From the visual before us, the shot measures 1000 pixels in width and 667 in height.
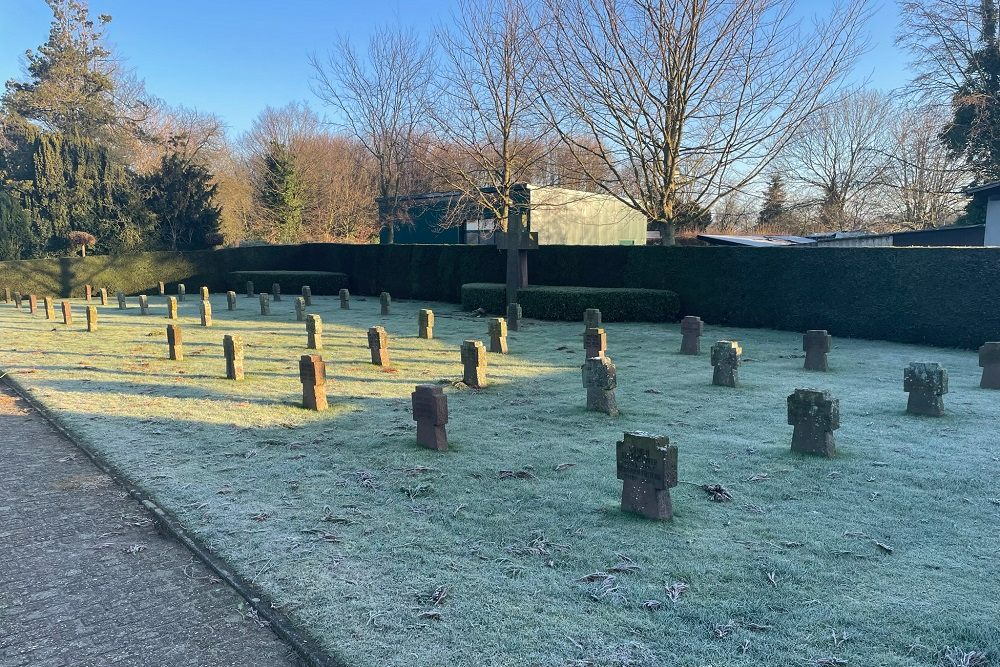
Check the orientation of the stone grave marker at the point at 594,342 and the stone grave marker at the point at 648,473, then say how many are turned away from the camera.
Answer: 0

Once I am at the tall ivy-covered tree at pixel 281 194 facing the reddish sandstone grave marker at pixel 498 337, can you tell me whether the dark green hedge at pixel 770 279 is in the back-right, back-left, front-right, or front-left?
front-left

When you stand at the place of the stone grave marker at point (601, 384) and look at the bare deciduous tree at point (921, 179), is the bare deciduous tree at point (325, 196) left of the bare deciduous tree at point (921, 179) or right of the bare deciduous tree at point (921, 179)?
left

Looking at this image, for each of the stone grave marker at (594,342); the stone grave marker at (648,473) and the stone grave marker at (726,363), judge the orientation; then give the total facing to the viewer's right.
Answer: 0

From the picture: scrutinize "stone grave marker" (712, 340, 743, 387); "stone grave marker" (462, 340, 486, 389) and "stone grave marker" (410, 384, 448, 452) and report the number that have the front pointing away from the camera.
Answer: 0

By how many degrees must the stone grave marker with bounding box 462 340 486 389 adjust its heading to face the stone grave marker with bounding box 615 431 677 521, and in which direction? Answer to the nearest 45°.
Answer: approximately 45° to its left

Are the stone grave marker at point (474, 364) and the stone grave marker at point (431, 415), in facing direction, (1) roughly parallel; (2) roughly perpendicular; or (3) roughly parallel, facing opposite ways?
roughly parallel

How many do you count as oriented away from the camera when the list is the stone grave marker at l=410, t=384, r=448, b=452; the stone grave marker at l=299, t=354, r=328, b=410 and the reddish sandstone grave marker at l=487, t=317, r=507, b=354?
0

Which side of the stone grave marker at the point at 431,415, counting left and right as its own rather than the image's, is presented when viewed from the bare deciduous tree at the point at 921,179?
back

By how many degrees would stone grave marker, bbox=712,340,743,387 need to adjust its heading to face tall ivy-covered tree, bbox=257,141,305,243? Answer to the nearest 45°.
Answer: approximately 90° to its right

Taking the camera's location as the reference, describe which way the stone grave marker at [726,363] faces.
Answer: facing the viewer and to the left of the viewer

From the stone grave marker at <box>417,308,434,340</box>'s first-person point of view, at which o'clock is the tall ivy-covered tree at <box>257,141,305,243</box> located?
The tall ivy-covered tree is roughly at 4 o'clock from the stone grave marker.

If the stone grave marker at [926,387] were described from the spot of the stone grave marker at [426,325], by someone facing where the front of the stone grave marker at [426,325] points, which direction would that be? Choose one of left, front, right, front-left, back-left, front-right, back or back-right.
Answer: left

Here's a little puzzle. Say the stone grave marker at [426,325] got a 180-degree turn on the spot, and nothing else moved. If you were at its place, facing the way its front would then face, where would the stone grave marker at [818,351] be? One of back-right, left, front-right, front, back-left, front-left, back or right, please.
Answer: right

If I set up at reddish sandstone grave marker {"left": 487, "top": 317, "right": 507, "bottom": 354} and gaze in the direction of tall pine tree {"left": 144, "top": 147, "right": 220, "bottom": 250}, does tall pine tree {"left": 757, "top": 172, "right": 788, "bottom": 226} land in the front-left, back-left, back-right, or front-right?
front-right

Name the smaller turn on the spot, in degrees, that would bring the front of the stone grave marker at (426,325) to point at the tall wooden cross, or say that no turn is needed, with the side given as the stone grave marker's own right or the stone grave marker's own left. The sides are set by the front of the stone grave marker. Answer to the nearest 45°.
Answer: approximately 180°

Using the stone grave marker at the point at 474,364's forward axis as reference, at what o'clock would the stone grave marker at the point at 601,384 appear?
the stone grave marker at the point at 601,384 is roughly at 9 o'clock from the stone grave marker at the point at 474,364.

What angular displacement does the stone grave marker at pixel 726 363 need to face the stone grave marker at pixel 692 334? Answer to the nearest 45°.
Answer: approximately 135° to its right
